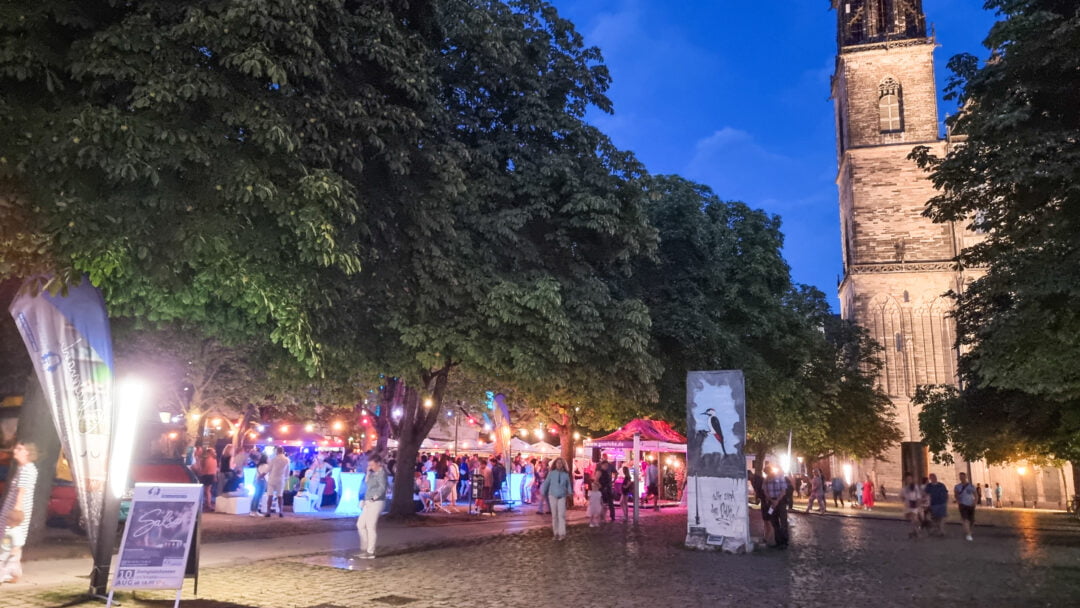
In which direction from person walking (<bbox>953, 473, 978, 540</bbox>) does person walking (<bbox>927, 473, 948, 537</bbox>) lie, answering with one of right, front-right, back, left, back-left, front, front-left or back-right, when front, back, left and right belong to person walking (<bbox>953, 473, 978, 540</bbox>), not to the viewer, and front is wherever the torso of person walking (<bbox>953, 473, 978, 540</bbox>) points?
back-right

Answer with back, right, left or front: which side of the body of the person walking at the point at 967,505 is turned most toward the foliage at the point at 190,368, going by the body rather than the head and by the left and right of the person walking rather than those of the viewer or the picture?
right

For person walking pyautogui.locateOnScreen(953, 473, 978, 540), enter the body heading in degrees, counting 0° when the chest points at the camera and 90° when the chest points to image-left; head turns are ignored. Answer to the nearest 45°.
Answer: approximately 0°

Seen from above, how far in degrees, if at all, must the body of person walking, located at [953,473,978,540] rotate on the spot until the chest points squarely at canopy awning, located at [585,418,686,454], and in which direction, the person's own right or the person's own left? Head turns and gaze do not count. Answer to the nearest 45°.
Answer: approximately 90° to the person's own right

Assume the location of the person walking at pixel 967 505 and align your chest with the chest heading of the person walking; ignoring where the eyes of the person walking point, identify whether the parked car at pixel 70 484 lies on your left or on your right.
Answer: on your right
